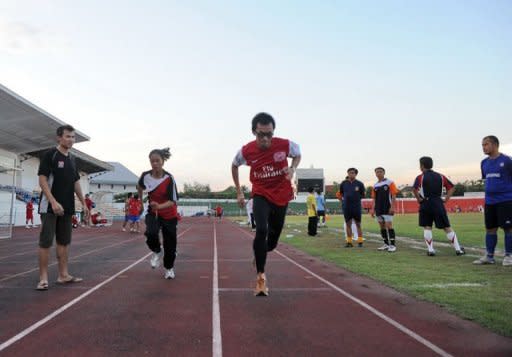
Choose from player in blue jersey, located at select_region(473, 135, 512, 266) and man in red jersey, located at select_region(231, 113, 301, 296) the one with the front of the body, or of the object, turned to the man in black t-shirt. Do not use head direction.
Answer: the player in blue jersey

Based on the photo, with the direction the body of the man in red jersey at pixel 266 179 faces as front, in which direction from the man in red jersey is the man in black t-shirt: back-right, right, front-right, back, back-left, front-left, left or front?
right

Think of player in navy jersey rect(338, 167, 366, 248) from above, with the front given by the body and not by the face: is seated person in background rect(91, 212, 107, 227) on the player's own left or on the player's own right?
on the player's own right

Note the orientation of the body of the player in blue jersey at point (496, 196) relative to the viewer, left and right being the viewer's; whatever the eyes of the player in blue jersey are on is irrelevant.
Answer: facing the viewer and to the left of the viewer

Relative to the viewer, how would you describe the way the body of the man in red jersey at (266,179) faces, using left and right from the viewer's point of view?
facing the viewer

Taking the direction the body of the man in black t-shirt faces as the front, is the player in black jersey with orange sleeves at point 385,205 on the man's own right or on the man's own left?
on the man's own left

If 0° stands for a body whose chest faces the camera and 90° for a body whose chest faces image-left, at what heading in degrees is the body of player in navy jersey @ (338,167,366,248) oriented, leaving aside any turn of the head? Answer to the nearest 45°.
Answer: approximately 0°

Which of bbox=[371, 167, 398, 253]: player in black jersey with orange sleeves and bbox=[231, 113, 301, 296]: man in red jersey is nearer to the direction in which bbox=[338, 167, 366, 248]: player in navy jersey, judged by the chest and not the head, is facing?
the man in red jersey

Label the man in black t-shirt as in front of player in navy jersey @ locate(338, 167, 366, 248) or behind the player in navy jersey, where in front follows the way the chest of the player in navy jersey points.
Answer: in front

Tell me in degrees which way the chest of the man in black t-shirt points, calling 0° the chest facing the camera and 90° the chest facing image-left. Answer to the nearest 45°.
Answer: approximately 315°

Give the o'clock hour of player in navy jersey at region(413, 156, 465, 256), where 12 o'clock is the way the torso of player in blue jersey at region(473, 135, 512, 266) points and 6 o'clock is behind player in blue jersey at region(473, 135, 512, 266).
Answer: player in navy jersey at region(413, 156, 465, 256) is roughly at 3 o'clock from player in blue jersey at region(473, 135, 512, 266).
